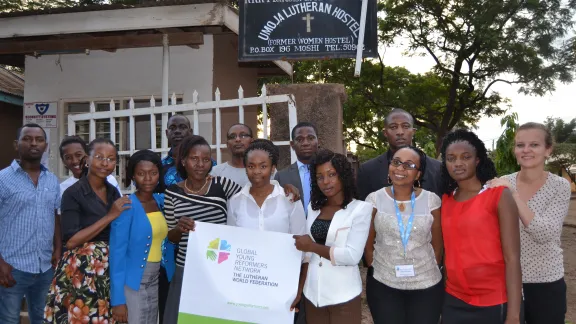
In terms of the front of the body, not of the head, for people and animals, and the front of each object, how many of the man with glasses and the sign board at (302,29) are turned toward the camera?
2

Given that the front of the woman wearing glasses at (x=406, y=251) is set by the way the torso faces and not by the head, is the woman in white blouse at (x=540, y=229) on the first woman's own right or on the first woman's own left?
on the first woman's own left

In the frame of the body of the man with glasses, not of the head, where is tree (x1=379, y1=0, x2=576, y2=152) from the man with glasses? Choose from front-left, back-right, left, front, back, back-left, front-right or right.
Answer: back-left

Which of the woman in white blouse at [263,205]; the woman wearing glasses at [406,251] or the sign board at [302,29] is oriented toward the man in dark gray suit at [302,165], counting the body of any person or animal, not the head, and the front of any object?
the sign board

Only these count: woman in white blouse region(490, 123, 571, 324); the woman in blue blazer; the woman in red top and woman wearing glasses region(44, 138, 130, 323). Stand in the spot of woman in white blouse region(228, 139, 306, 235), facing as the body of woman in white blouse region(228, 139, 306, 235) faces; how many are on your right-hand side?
2

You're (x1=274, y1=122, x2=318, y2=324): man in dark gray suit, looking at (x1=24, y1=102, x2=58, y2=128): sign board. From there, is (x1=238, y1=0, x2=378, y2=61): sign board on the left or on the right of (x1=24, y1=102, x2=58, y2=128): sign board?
right
